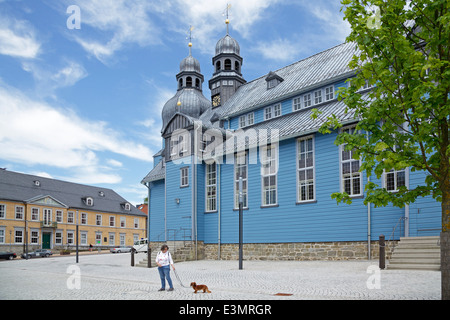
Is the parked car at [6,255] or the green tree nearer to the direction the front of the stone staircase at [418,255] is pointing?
the green tree

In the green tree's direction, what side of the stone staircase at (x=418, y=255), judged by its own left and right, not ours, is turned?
front

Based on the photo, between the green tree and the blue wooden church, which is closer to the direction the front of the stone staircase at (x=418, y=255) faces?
the green tree

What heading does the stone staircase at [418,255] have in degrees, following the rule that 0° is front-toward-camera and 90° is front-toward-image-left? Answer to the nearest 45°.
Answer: approximately 0°
